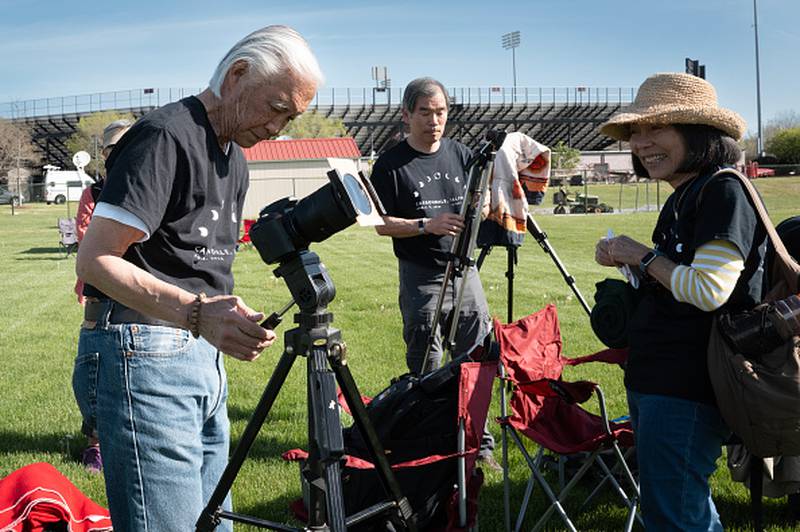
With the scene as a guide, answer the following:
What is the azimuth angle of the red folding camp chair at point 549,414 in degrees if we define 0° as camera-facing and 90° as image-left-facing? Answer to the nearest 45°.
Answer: approximately 315°

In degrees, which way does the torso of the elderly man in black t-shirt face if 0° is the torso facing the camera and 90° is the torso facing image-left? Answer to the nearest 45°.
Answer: approximately 315°

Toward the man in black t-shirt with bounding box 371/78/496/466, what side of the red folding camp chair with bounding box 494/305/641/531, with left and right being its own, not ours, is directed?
back

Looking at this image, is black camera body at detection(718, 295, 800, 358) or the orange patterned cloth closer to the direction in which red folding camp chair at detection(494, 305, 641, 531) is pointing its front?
the black camera body

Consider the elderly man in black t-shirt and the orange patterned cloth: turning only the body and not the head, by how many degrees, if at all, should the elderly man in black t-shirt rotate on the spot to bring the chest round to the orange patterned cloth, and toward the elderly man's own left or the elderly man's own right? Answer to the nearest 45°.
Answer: approximately 90° to the elderly man's own left

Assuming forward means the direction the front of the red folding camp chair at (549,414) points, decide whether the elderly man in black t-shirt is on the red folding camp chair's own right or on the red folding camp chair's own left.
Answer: on the red folding camp chair's own right

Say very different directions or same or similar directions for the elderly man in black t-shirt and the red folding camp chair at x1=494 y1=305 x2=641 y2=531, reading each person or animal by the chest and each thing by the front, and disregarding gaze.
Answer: same or similar directions

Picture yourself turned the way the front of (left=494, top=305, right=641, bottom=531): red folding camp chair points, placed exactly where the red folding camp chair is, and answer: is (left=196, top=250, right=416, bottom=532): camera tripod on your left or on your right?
on your right

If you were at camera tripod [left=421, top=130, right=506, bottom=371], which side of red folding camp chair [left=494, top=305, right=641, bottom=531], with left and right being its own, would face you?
back

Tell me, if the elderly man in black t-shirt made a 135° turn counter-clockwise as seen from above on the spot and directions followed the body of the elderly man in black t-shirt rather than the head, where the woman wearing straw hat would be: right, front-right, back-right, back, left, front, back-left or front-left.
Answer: right

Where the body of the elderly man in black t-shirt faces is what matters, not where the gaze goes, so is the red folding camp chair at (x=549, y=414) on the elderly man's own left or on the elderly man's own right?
on the elderly man's own left

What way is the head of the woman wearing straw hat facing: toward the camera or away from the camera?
toward the camera

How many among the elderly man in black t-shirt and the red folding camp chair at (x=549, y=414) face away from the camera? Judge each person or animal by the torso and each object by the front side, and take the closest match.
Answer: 0

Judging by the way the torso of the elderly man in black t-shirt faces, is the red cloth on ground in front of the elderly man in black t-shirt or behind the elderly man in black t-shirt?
behind
